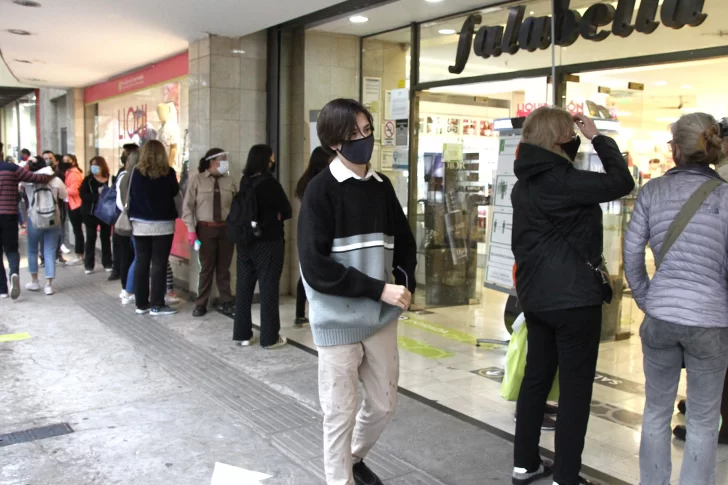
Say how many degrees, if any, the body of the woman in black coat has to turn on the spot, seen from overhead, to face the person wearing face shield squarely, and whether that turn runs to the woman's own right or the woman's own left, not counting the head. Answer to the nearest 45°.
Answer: approximately 90° to the woman's own left

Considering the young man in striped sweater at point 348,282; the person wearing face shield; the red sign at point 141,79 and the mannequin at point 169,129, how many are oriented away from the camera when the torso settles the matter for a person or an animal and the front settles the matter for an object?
0

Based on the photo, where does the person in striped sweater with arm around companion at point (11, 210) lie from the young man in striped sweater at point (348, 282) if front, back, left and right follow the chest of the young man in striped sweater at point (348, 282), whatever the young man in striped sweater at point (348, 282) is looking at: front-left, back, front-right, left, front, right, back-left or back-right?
back

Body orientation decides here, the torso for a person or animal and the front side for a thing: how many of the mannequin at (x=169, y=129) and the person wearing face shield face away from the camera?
0

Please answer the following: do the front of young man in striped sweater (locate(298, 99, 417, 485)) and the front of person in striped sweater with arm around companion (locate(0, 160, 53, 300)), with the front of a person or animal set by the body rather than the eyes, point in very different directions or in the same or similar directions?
very different directions

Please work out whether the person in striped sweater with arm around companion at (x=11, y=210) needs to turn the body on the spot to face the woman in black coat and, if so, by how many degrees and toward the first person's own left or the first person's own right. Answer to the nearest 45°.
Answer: approximately 180°

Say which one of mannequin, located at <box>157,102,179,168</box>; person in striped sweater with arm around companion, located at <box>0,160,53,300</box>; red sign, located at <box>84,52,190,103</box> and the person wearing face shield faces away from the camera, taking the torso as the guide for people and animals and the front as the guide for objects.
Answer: the person in striped sweater with arm around companion

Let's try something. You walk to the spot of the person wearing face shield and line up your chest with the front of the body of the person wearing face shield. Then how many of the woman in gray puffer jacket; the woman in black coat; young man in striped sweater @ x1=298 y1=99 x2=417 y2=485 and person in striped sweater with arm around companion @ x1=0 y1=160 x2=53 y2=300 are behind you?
1
